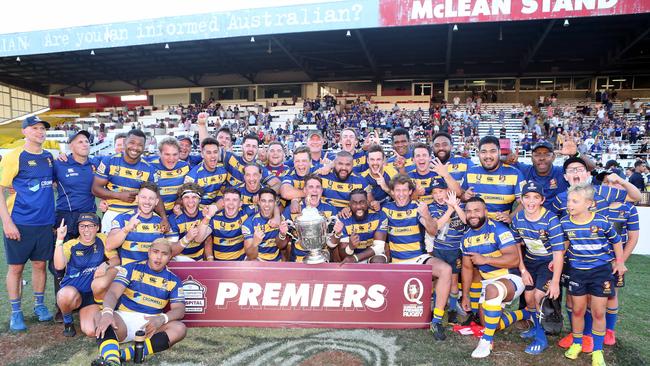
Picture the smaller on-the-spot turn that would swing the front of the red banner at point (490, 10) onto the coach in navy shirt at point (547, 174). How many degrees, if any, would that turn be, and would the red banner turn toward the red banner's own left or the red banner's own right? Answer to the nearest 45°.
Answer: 0° — it already faces them

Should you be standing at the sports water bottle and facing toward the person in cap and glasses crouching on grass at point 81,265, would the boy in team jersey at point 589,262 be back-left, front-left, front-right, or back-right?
back-right

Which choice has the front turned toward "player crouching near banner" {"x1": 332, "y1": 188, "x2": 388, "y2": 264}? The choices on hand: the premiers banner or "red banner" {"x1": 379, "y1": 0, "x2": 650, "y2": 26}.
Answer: the red banner

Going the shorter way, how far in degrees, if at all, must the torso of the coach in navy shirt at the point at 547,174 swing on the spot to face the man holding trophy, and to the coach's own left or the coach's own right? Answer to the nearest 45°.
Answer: approximately 45° to the coach's own right

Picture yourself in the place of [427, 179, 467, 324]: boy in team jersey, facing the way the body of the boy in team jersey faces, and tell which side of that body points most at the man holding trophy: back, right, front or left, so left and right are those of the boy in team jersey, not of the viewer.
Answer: right

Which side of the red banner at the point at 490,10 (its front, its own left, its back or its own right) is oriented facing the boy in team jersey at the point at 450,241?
front

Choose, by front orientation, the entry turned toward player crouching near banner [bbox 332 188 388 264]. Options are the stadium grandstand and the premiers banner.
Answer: the stadium grandstand

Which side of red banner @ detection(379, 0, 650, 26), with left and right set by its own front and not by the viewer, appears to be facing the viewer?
front

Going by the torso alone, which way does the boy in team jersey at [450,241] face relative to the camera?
toward the camera

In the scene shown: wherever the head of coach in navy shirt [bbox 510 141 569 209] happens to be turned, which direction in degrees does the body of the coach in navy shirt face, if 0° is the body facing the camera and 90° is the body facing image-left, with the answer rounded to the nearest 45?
approximately 0°

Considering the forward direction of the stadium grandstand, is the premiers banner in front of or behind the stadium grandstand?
in front

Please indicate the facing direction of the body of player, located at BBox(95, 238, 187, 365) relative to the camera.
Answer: toward the camera

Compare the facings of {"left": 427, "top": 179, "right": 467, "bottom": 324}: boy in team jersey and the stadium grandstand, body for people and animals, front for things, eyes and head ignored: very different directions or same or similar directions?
same or similar directions

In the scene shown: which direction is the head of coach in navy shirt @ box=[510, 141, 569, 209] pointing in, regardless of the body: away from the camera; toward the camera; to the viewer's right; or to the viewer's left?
toward the camera

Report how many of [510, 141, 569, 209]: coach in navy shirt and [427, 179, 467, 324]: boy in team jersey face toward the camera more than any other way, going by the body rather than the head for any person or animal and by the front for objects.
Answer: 2

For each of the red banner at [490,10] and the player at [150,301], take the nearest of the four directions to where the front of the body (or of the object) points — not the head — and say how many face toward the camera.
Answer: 2

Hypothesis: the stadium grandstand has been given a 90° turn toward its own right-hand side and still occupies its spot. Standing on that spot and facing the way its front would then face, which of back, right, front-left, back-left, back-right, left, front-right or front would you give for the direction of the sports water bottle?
left
